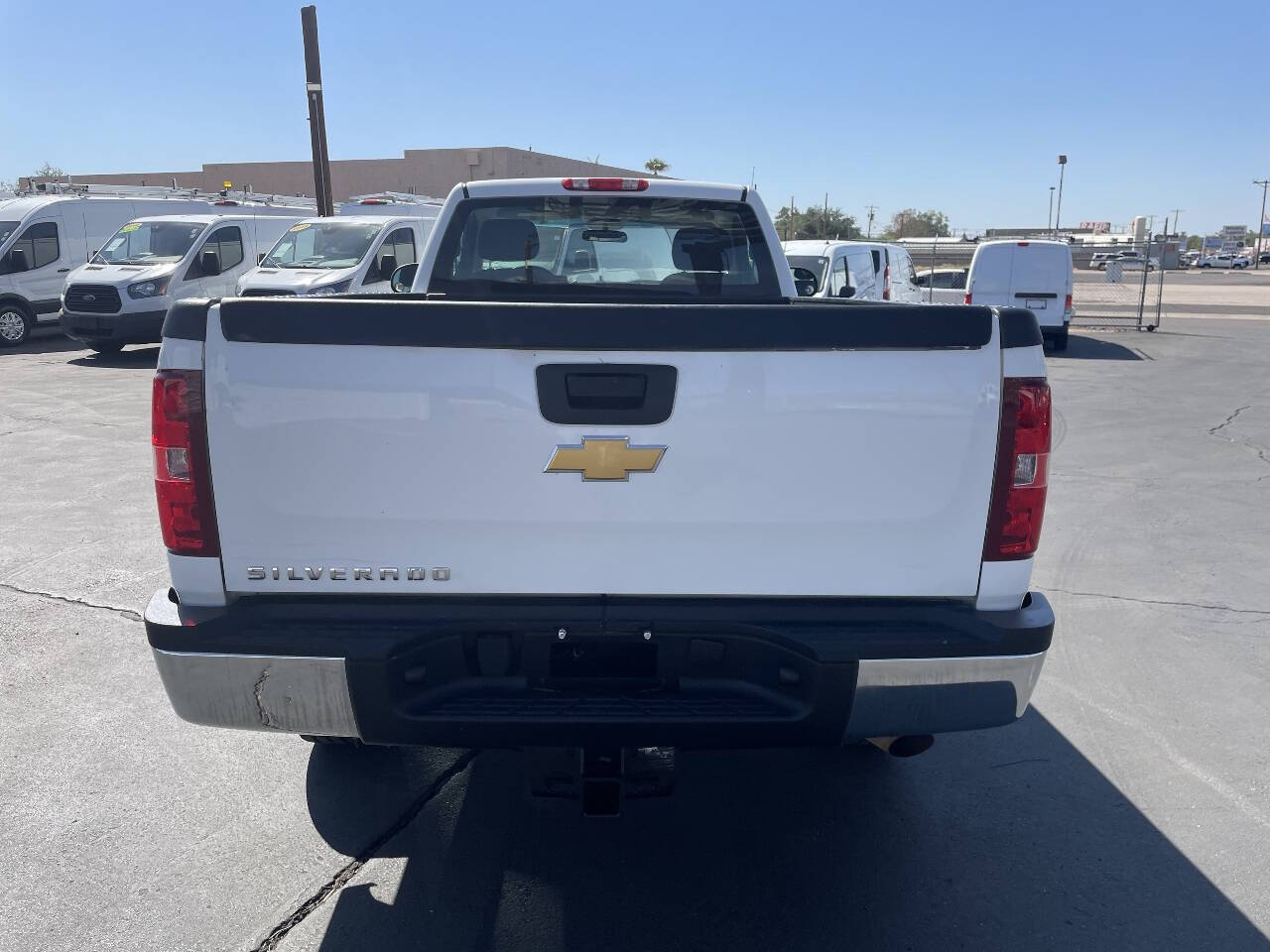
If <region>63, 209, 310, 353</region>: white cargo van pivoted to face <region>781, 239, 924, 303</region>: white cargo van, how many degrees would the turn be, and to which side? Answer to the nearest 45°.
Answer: approximately 90° to its left

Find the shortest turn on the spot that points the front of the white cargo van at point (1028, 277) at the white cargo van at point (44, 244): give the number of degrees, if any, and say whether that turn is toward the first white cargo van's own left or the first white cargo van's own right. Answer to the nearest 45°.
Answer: approximately 90° to the first white cargo van's own left

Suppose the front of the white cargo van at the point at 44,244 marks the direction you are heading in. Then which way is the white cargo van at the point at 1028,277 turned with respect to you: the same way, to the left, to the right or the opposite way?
the opposite way

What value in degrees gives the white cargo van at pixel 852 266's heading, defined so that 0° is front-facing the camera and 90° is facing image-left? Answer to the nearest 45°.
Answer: approximately 45°

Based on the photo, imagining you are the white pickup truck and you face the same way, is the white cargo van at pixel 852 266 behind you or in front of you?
in front

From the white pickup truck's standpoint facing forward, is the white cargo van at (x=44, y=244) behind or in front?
in front

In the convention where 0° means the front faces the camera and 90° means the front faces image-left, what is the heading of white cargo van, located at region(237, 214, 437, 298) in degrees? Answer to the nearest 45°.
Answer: approximately 45°

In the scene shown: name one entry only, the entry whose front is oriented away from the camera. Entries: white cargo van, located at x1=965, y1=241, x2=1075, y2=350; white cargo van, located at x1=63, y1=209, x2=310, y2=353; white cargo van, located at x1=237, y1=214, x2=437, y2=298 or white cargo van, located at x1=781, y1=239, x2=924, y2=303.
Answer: white cargo van, located at x1=965, y1=241, x2=1075, y2=350

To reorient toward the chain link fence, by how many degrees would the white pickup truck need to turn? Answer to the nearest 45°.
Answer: approximately 45° to its right

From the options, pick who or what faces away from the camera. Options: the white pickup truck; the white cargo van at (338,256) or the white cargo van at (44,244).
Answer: the white pickup truck

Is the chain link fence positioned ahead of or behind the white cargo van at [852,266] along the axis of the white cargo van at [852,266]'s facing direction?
behind

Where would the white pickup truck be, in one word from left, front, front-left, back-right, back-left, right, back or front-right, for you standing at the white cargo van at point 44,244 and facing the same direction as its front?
front-left

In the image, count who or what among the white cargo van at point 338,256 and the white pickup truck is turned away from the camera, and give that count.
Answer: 1

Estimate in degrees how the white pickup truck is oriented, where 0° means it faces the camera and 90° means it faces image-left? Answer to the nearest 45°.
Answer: approximately 180°

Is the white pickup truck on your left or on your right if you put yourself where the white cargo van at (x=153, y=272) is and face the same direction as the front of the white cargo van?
on your left

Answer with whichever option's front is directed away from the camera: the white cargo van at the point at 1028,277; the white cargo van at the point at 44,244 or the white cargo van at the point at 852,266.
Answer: the white cargo van at the point at 1028,277

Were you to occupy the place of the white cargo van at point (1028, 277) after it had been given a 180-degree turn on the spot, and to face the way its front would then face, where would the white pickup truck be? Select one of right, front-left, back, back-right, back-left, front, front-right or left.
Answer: front
